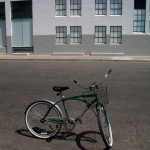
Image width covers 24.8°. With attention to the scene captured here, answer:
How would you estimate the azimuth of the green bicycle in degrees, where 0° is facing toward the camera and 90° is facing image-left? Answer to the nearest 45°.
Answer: approximately 270°
